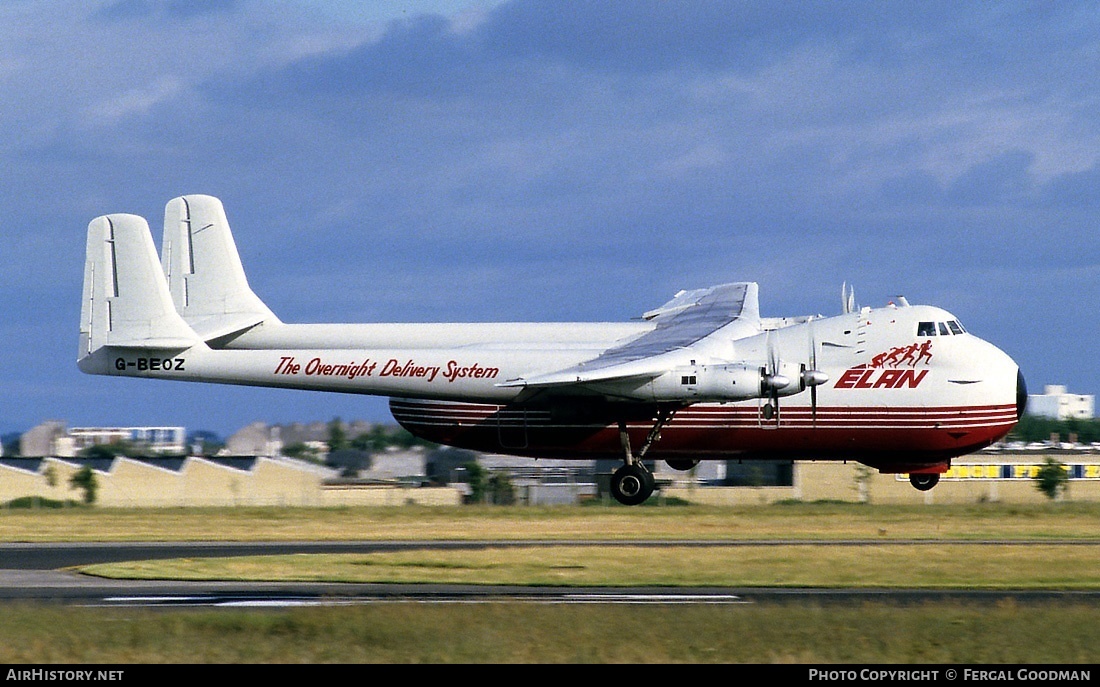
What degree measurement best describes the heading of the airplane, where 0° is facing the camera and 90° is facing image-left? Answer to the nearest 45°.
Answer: approximately 270°
